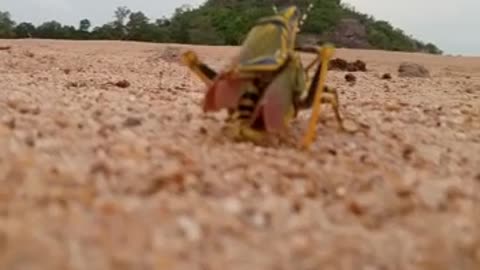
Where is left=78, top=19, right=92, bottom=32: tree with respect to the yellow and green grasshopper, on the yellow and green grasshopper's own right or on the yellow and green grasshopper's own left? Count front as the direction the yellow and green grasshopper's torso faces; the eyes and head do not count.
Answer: on the yellow and green grasshopper's own left

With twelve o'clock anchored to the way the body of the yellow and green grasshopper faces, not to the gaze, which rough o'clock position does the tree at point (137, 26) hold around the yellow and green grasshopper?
The tree is roughly at 10 o'clock from the yellow and green grasshopper.

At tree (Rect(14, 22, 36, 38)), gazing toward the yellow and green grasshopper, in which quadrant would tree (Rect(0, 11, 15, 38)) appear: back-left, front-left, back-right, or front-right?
back-right

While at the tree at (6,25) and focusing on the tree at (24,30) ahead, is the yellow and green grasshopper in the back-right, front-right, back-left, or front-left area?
front-right

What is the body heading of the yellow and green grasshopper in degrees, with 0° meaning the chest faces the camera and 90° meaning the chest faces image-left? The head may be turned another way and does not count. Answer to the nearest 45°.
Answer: approximately 225°

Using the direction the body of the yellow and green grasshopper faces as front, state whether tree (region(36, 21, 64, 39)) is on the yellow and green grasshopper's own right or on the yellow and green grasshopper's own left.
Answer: on the yellow and green grasshopper's own left

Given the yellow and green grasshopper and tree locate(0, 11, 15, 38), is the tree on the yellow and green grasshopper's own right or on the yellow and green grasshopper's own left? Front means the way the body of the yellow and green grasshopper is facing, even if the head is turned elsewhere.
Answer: on the yellow and green grasshopper's own left
